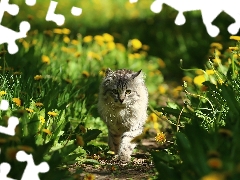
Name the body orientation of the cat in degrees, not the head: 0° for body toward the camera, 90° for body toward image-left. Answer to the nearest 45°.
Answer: approximately 0°

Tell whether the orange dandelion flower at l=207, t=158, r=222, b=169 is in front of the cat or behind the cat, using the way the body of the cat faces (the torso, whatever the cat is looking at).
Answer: in front
